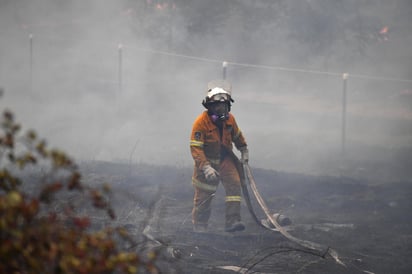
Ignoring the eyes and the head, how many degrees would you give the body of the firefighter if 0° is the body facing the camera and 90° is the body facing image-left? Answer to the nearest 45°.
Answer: approximately 315°

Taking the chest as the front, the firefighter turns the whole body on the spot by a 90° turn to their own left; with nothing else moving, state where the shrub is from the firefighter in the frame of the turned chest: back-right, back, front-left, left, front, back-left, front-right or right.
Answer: back-right
